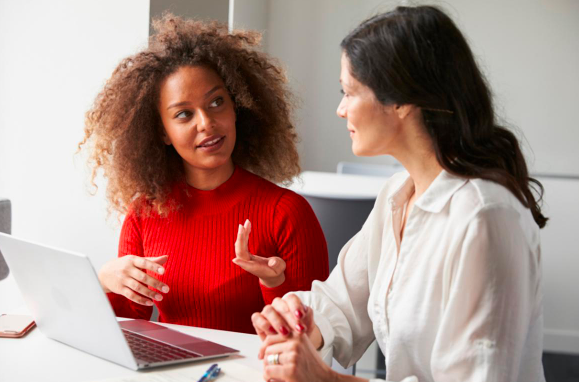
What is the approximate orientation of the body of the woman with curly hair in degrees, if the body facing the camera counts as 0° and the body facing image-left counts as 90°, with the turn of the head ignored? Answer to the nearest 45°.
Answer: approximately 0°

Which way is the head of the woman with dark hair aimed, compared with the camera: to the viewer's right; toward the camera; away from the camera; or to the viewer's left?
to the viewer's left

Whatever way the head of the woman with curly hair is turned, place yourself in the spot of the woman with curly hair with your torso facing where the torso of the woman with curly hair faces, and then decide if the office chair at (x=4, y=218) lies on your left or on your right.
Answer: on your right

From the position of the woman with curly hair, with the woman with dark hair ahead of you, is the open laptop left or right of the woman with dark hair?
right

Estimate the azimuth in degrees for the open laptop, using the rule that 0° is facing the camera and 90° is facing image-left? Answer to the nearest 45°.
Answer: approximately 225°

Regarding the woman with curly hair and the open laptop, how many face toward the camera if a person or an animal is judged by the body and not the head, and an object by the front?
1

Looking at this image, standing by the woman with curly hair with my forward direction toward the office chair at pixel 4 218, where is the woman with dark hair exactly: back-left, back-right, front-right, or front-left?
back-left

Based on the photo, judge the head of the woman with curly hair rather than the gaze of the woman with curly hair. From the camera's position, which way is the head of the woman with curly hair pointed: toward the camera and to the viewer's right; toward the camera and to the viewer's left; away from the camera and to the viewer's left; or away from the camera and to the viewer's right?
toward the camera and to the viewer's right

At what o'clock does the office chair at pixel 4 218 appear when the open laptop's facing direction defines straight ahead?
The office chair is roughly at 10 o'clock from the open laptop.

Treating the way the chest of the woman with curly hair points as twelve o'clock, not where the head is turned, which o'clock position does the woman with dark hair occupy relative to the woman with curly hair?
The woman with dark hair is roughly at 11 o'clock from the woman with curly hair.

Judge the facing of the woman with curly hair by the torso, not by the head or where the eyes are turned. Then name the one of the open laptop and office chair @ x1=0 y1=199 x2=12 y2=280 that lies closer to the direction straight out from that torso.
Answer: the open laptop

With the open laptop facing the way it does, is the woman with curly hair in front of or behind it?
in front
